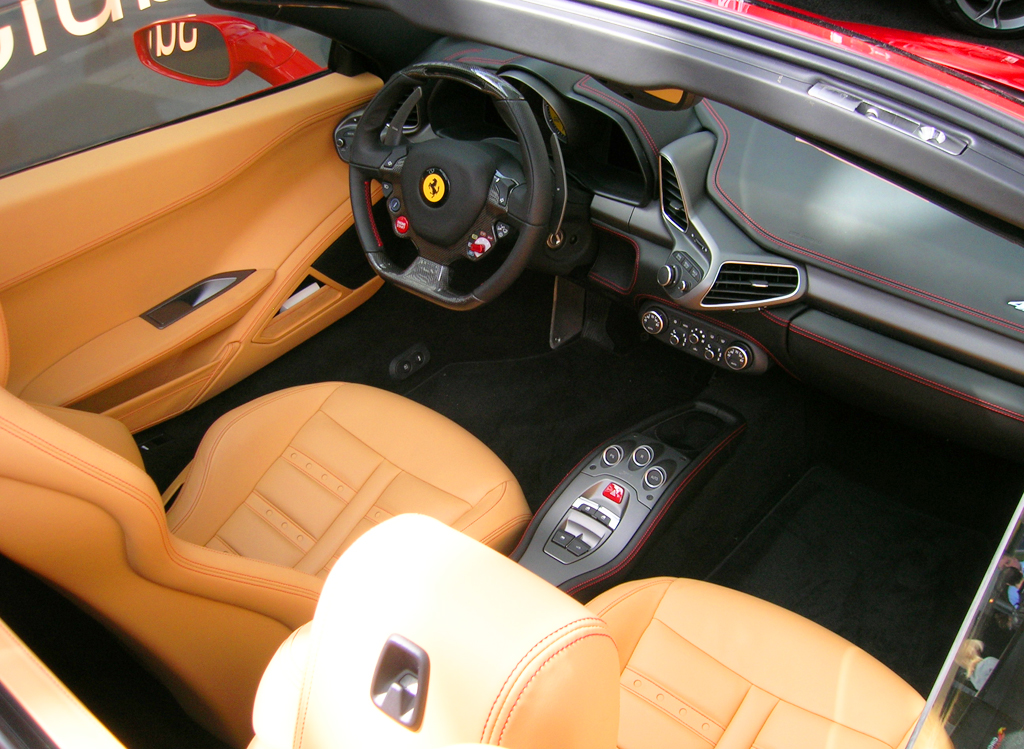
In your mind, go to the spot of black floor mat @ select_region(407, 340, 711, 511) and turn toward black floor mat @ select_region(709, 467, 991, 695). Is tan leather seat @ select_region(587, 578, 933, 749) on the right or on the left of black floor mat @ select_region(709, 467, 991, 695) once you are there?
right

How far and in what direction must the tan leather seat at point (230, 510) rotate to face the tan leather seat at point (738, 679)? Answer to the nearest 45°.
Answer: approximately 45° to its right

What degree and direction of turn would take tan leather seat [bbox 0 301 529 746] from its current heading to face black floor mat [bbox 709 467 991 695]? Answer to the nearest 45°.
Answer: approximately 45° to its right

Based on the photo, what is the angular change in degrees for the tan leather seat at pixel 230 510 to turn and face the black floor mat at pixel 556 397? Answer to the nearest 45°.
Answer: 0° — it already faces it

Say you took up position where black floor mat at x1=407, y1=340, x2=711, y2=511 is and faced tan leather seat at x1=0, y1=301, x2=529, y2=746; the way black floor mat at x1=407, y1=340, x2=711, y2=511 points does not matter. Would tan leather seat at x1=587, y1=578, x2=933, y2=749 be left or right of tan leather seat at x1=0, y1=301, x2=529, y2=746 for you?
left

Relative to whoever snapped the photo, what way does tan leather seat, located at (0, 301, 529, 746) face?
facing away from the viewer and to the right of the viewer
